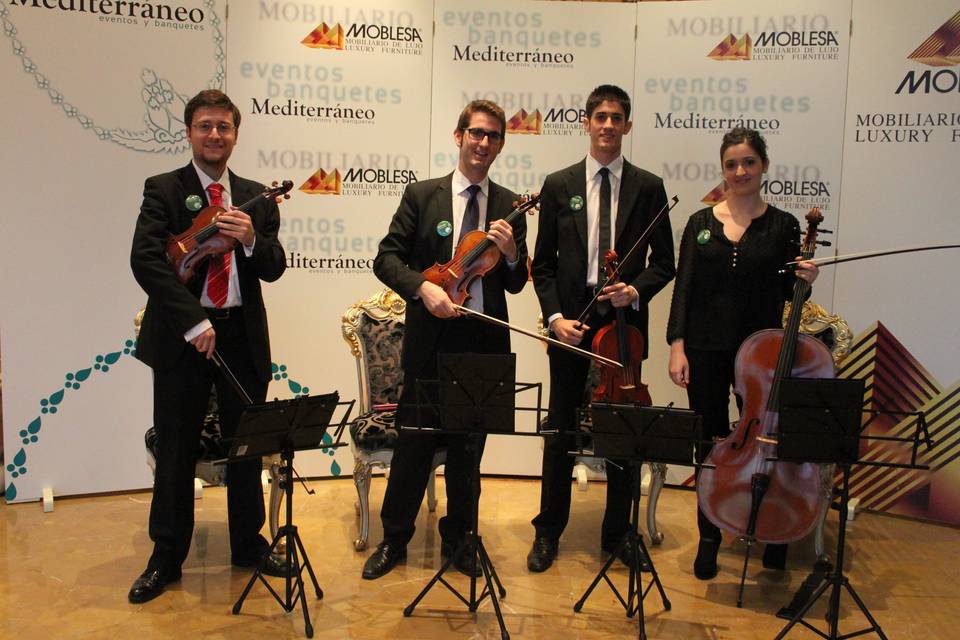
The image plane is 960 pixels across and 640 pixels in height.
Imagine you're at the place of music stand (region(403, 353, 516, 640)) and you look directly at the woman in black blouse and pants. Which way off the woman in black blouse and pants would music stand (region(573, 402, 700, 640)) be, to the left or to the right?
right

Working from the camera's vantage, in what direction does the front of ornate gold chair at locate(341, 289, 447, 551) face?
facing the viewer

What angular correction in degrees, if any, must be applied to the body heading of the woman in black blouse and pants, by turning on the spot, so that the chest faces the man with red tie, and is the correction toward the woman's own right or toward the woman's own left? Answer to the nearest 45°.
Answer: approximately 45° to the woman's own right

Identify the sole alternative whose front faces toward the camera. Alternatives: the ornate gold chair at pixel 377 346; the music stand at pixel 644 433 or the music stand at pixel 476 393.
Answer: the ornate gold chair

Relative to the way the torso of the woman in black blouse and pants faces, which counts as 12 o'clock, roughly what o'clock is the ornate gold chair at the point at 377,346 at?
The ornate gold chair is roughly at 3 o'clock from the woman in black blouse and pants.

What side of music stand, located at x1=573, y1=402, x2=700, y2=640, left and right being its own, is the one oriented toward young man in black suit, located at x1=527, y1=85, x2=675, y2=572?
front

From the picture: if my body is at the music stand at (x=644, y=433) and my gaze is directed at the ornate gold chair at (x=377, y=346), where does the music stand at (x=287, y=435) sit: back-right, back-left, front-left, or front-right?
front-left

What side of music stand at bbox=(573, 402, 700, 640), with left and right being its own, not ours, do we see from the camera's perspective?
back

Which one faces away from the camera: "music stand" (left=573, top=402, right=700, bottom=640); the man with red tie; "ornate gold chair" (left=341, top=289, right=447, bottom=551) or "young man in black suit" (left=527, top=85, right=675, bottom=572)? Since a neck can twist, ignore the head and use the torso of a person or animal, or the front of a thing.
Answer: the music stand

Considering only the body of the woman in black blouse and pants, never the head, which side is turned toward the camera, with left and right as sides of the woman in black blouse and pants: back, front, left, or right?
front

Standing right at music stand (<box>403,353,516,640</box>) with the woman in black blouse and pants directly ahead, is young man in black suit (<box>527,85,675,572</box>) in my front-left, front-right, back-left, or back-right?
front-left

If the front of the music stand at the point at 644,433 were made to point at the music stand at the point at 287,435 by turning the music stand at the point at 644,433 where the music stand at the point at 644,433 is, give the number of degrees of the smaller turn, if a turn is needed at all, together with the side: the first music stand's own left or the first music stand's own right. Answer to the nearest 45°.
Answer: approximately 90° to the first music stand's own left

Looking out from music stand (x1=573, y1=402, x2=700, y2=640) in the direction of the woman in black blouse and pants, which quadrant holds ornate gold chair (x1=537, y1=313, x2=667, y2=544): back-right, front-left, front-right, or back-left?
front-left

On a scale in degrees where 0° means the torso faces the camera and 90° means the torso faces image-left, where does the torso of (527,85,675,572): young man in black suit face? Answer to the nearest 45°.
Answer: approximately 0°

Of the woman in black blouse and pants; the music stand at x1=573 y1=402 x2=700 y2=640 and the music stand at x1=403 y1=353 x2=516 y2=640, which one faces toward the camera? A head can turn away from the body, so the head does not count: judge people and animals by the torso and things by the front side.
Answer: the woman in black blouse and pants
